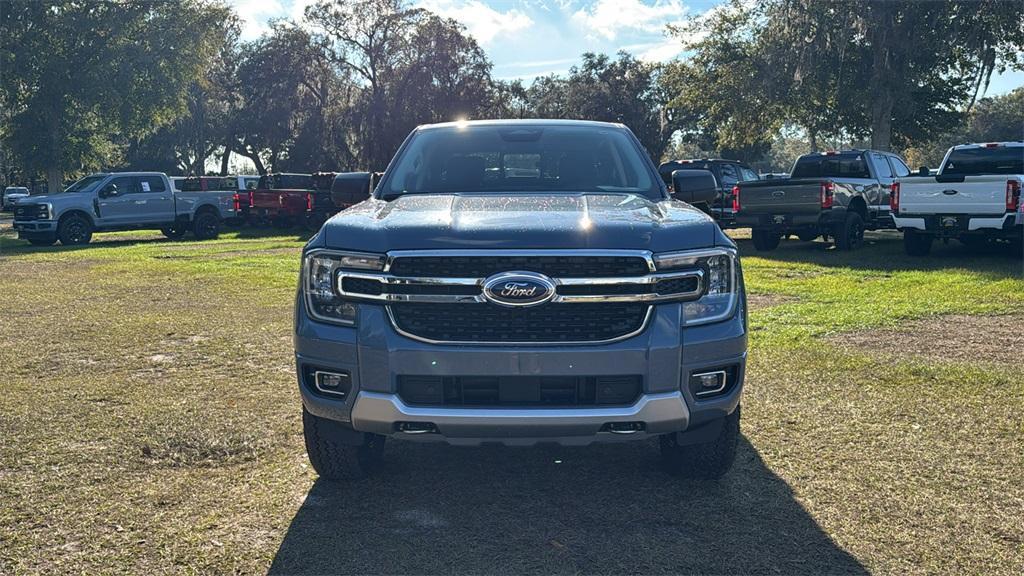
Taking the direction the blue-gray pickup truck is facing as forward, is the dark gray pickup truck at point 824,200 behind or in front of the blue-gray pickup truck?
behind

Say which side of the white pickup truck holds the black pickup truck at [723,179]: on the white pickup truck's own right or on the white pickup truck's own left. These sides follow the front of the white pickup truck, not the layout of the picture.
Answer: on the white pickup truck's own left

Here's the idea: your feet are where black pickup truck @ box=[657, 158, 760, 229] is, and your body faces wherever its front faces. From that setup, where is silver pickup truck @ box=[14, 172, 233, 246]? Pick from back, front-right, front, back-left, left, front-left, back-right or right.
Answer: back-left

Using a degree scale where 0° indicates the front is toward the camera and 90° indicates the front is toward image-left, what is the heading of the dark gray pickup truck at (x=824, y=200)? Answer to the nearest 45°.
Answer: approximately 225°

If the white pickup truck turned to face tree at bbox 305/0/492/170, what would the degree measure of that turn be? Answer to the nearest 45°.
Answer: approximately 90° to its left

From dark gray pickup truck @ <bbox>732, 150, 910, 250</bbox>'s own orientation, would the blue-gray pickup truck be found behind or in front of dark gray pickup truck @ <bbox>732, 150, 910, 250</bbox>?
behind

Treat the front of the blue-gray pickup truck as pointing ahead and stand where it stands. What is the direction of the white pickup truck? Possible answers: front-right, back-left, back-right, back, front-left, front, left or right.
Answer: back-left

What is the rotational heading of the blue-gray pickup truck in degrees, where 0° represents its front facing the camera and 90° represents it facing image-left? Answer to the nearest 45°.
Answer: approximately 0°

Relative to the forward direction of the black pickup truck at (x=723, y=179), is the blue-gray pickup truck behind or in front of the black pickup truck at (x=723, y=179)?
behind
